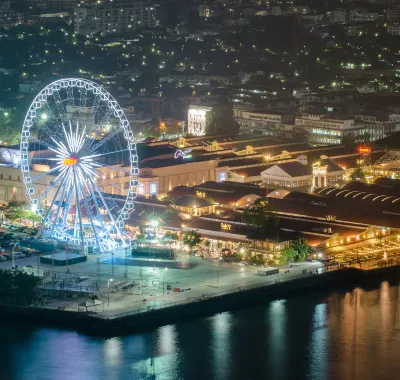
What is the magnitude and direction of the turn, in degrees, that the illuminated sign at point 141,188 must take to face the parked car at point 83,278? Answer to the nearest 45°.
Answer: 0° — it already faces it

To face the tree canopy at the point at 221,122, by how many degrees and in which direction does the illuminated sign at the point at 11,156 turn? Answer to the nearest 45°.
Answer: approximately 135° to its left

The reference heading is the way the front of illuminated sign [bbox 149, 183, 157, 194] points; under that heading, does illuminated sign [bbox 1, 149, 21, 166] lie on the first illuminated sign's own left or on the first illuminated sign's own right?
on the first illuminated sign's own right

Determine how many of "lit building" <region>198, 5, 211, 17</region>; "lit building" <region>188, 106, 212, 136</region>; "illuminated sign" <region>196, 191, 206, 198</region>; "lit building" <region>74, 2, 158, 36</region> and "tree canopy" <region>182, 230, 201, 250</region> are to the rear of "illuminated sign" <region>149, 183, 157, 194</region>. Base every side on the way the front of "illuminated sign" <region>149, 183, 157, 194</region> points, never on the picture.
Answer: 3

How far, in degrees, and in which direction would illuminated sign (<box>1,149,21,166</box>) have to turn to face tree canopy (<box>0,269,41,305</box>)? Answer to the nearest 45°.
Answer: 0° — it already faces it

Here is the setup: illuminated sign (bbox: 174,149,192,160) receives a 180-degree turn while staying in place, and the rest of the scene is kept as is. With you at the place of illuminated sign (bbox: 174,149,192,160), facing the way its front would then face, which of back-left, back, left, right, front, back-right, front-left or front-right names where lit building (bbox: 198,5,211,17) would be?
front

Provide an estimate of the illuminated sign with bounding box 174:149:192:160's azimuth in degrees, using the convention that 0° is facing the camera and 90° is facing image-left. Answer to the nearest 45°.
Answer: approximately 0°
